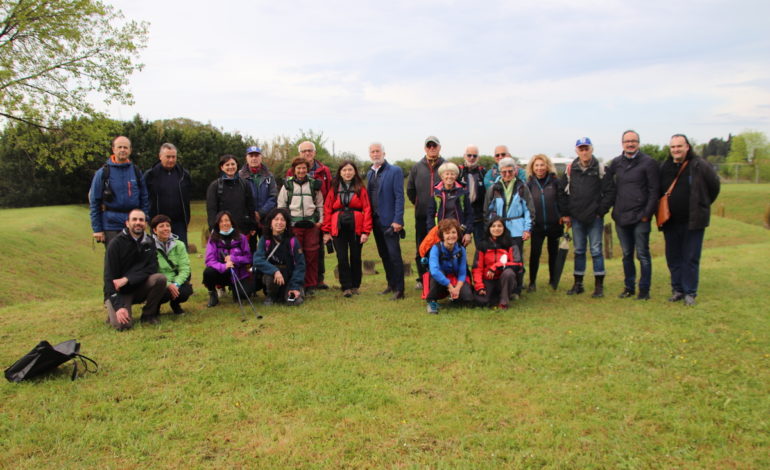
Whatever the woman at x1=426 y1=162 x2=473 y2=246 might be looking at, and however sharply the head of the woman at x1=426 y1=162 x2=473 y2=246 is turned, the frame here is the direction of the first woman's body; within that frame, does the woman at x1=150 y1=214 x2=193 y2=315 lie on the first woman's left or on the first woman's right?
on the first woman's right

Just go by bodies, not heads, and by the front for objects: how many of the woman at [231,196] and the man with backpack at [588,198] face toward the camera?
2

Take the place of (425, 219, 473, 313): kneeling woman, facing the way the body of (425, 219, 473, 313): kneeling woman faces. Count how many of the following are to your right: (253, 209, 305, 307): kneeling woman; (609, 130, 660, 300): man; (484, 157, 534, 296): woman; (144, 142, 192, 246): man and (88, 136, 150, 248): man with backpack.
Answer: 3

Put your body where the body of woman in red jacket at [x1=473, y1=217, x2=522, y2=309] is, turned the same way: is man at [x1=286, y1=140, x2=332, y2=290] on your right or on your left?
on your right

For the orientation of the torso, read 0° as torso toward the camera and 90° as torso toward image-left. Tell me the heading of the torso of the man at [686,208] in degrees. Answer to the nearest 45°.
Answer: approximately 45°

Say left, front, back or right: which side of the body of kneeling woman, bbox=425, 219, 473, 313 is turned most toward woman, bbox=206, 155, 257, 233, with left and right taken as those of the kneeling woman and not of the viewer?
right

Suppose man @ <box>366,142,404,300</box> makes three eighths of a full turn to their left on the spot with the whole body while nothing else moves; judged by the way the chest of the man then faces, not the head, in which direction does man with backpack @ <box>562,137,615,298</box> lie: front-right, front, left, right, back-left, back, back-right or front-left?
front

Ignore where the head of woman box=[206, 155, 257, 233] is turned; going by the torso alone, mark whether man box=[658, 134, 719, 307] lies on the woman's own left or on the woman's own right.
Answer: on the woman's own left
